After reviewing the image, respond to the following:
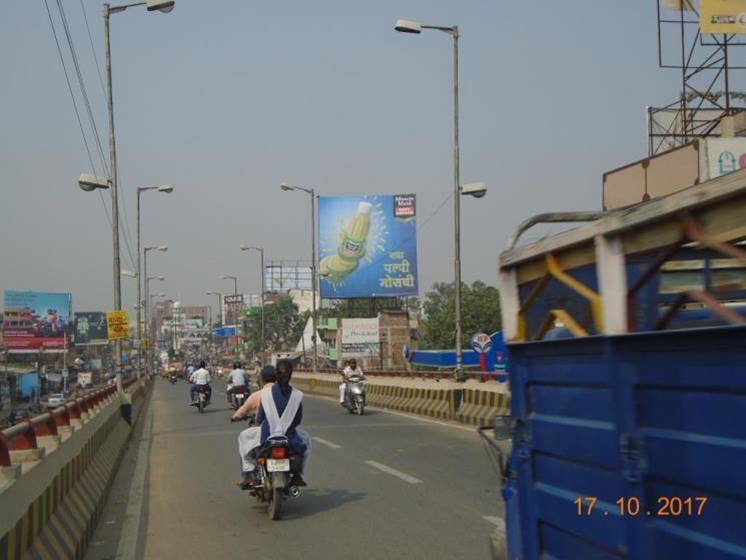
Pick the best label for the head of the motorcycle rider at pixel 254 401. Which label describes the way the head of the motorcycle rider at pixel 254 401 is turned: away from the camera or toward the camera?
away from the camera

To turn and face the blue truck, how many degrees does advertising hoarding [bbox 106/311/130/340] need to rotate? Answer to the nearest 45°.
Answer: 0° — it already faces it

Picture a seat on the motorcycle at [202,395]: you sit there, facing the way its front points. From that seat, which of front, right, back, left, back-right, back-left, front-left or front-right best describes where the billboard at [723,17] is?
right

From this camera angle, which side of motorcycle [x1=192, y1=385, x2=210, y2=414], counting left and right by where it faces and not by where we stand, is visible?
back

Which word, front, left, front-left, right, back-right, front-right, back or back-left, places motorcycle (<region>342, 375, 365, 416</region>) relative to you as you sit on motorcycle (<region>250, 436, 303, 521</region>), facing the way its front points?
front

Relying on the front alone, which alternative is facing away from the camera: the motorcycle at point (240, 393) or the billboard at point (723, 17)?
the motorcycle

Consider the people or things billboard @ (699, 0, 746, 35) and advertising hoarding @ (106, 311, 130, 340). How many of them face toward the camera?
2

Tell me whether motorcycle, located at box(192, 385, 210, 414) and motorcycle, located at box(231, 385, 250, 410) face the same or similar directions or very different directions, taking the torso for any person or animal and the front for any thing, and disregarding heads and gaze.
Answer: same or similar directions

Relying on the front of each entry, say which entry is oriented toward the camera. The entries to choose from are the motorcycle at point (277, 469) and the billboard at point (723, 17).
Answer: the billboard

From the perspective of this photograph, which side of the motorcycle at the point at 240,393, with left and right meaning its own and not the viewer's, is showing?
back

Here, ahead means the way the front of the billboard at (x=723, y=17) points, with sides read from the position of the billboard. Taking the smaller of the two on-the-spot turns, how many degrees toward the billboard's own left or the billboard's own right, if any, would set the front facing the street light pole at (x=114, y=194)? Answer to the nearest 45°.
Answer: approximately 45° to the billboard's own right

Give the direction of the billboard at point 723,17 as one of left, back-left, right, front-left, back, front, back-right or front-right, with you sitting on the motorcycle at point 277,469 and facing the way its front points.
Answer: front-right

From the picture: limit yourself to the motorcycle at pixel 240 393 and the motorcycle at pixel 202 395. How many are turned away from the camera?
2

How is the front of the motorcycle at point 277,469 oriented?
away from the camera

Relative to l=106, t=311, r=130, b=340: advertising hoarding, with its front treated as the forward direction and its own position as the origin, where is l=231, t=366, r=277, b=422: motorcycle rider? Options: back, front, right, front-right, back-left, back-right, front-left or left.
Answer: front

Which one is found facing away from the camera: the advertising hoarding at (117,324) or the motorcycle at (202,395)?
the motorcycle

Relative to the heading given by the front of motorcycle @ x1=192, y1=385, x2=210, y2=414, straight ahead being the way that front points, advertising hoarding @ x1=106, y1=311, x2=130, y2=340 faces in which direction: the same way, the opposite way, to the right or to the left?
the opposite way

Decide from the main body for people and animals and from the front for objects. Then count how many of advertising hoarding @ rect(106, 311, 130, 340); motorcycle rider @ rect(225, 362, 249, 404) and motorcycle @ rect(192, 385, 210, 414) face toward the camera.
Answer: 1
